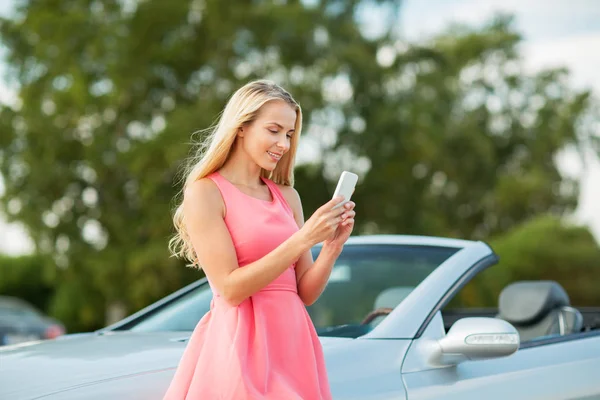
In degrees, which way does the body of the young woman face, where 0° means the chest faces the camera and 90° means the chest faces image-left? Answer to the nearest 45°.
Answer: approximately 315°

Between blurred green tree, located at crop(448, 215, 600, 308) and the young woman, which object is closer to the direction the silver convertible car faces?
the young woman

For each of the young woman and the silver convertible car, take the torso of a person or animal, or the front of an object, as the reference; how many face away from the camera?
0

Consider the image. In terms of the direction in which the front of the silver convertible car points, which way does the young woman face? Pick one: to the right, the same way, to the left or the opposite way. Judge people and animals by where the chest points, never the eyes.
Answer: to the left

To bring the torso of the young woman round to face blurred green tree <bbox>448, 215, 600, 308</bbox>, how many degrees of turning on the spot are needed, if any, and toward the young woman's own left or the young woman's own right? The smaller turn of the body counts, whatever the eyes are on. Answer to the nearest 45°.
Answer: approximately 135° to the young woman's own left

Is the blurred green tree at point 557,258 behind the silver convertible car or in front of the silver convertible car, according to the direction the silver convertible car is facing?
behind
